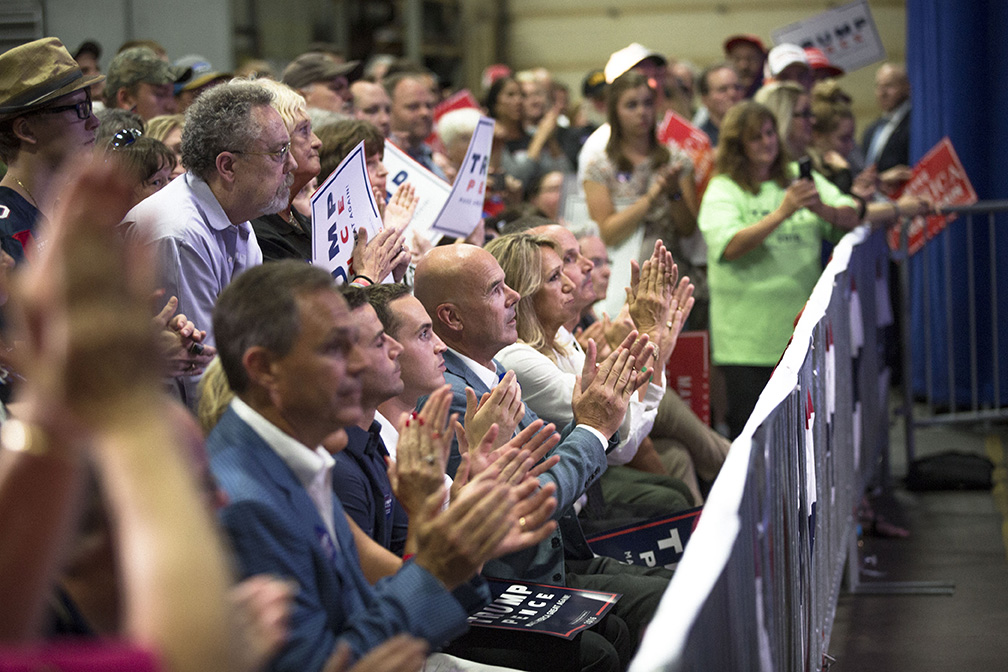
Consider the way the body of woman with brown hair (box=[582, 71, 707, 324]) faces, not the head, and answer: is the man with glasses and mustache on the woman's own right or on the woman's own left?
on the woman's own right

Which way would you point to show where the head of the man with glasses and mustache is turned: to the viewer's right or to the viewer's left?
to the viewer's right

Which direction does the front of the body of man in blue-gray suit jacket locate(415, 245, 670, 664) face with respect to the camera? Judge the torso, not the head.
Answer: to the viewer's right

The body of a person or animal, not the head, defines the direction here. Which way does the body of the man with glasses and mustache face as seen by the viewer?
to the viewer's right

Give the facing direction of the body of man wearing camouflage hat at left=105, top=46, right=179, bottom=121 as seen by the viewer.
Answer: to the viewer's right

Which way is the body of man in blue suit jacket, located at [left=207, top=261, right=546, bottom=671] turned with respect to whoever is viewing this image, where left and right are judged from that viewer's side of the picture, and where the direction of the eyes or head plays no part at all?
facing the viewer and to the right of the viewer

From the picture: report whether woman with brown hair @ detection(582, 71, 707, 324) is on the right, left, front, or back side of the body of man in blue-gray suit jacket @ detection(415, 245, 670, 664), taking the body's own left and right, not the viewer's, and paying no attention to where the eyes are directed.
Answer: left

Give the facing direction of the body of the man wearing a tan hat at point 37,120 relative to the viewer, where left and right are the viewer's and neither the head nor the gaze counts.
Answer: facing to the right of the viewer

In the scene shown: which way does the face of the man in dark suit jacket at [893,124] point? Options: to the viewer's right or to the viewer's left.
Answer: to the viewer's left
